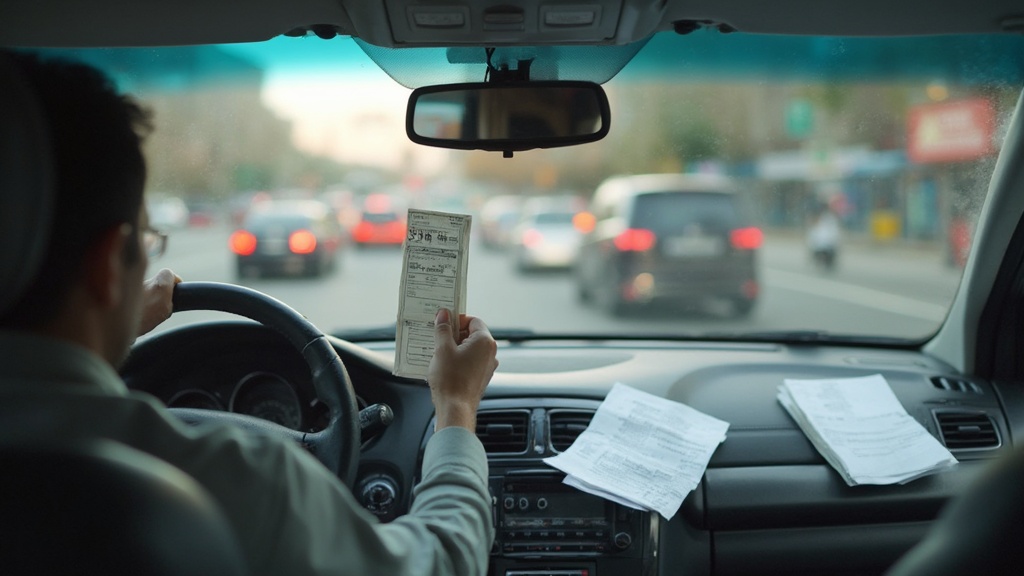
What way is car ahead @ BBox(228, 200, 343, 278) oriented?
away from the camera

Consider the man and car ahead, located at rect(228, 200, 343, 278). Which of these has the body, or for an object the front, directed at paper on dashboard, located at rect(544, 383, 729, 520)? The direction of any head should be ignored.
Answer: the man

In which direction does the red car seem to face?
away from the camera

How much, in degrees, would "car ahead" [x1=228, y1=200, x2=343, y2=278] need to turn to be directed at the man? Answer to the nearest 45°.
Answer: approximately 180°

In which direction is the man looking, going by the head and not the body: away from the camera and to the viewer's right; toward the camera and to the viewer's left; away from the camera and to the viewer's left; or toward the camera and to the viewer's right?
away from the camera and to the viewer's right

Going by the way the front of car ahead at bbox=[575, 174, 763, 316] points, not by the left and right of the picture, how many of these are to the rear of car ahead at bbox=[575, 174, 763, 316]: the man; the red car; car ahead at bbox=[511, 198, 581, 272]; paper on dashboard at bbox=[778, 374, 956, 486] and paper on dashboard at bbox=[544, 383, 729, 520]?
3

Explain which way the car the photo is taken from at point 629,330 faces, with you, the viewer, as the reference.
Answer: facing away from the viewer

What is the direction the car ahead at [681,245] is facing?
away from the camera

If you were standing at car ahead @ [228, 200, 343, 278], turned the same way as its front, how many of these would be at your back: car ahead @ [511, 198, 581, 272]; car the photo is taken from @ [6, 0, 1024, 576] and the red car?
1

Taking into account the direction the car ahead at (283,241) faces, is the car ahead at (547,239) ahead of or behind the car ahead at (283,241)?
ahead

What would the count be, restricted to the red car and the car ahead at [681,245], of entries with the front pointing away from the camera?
2

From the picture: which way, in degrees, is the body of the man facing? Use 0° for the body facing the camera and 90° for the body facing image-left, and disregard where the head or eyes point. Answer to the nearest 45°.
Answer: approximately 225°
